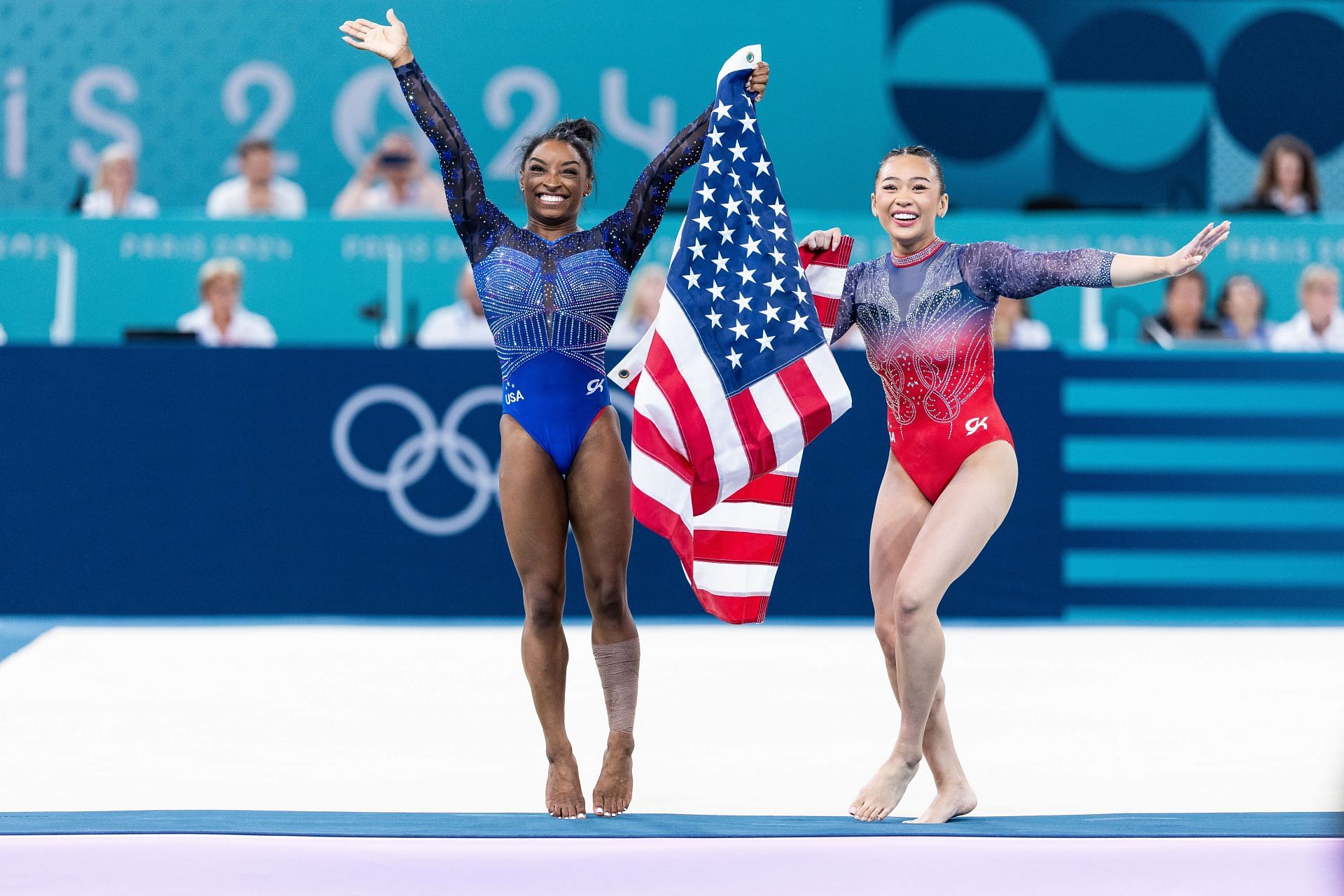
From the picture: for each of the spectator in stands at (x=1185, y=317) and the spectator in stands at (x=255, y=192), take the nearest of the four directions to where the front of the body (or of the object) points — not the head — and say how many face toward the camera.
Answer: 2

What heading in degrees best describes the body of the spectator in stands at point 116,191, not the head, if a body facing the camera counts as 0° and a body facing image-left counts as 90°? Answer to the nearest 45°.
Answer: approximately 0°

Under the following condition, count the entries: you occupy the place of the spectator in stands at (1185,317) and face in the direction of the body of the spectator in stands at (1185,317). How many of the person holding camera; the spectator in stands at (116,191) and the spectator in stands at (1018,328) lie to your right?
3

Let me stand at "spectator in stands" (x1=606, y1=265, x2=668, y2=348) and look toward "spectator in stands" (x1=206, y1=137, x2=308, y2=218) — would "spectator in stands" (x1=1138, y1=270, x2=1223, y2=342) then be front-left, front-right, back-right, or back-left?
back-right

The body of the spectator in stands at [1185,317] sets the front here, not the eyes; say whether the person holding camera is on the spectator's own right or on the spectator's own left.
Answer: on the spectator's own right

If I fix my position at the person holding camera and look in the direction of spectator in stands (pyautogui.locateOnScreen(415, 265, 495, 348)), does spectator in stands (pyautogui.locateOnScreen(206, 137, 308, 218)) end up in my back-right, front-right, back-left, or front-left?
back-right

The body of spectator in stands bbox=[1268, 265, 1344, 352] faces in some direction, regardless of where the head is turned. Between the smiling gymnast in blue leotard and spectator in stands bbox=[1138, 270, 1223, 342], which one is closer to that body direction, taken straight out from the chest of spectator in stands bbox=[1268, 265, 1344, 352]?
the smiling gymnast in blue leotard

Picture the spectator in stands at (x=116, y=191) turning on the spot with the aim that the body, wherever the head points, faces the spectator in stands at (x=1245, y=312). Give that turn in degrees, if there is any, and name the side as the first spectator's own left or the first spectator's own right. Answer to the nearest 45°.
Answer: approximately 45° to the first spectator's own left

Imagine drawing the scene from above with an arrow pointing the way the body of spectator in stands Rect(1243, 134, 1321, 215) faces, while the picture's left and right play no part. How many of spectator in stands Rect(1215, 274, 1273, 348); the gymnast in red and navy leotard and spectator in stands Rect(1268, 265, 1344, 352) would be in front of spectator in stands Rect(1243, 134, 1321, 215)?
3

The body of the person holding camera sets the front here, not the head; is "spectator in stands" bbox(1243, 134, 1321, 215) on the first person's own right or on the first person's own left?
on the first person's own left

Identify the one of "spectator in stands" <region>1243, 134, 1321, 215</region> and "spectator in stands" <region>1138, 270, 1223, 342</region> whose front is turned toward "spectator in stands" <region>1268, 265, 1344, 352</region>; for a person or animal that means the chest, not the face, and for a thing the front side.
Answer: "spectator in stands" <region>1243, 134, 1321, 215</region>

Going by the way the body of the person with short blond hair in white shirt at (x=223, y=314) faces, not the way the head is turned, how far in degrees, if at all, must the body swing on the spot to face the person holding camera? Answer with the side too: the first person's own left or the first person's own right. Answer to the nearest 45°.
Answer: approximately 135° to the first person's own left

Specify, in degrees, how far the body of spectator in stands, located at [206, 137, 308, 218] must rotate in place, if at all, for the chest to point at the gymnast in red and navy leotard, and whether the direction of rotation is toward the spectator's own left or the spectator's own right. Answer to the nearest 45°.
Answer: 0° — they already face them
